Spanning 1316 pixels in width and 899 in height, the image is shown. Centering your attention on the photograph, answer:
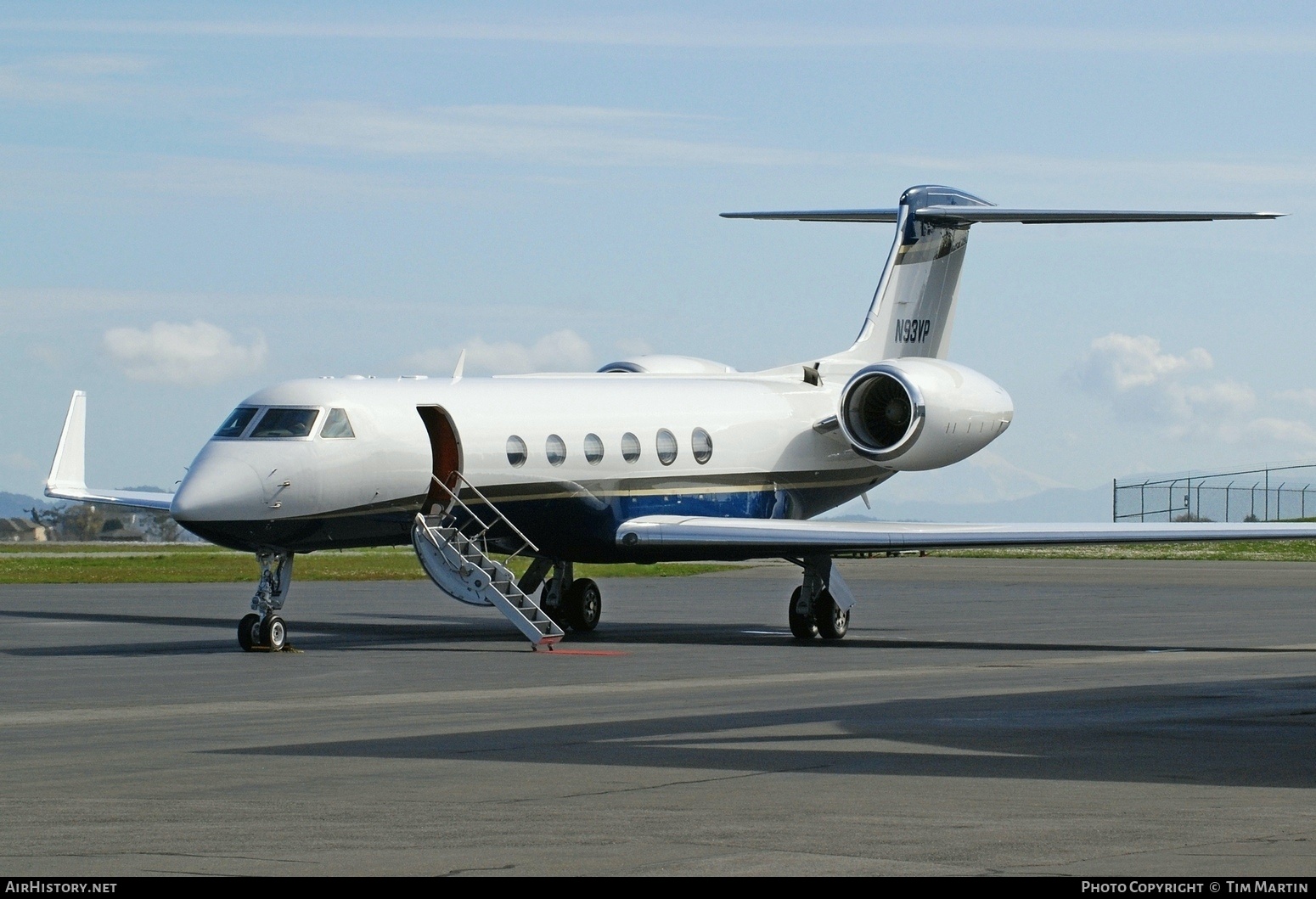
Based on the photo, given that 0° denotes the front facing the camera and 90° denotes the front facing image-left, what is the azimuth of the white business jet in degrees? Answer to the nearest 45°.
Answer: approximately 45°
